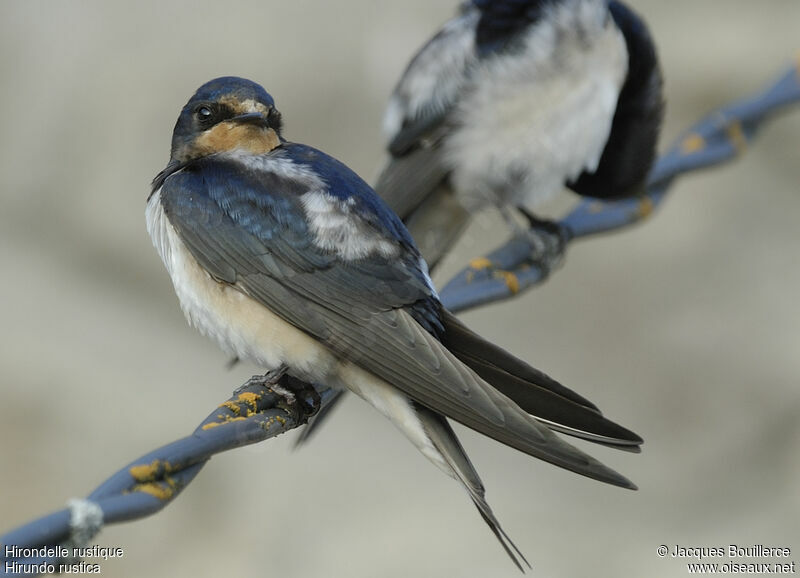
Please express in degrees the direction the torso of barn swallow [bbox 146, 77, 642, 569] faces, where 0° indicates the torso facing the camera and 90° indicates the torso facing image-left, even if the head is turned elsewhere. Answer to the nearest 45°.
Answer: approximately 90°

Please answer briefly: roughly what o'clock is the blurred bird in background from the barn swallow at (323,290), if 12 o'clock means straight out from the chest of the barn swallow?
The blurred bird in background is roughly at 4 o'clock from the barn swallow.
